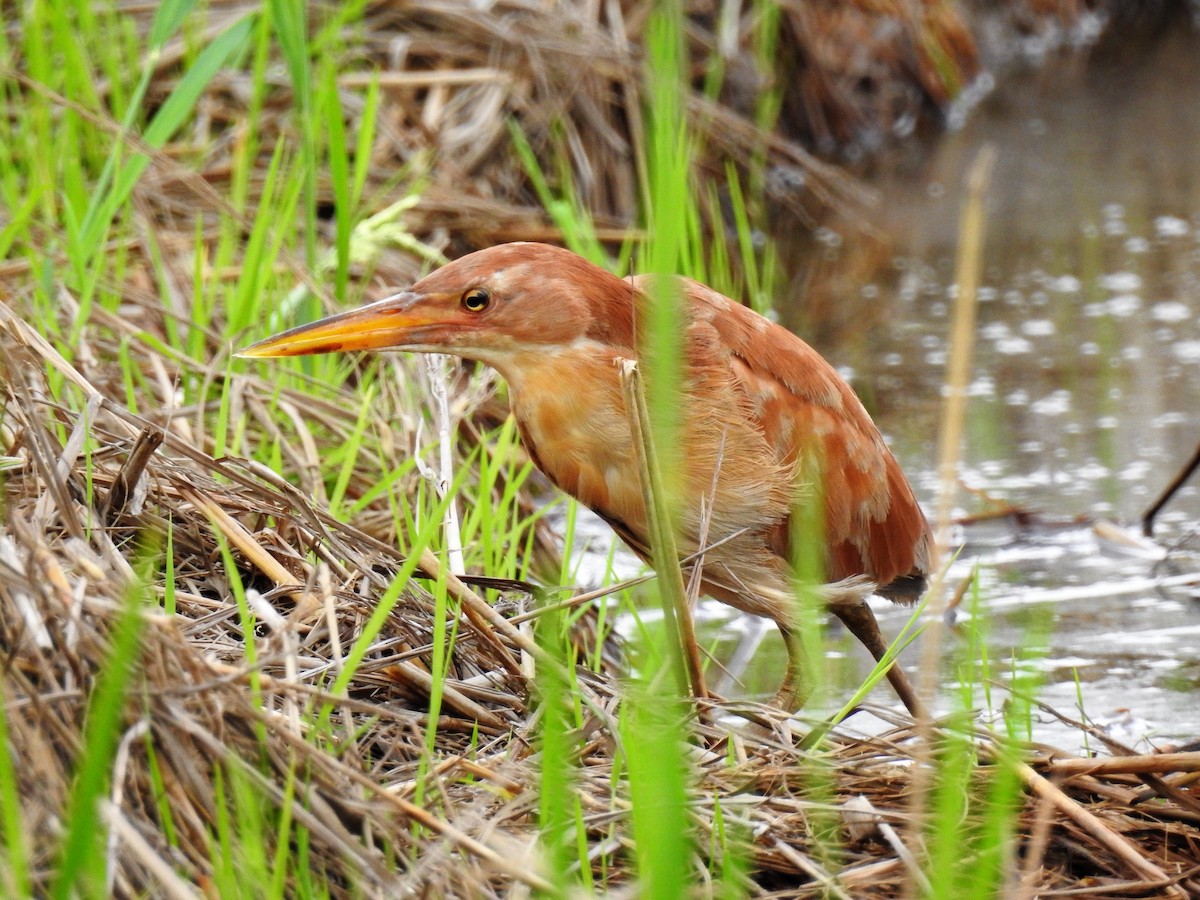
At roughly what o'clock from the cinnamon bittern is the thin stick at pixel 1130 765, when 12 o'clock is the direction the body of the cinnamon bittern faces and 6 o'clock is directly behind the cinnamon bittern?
The thin stick is roughly at 8 o'clock from the cinnamon bittern.

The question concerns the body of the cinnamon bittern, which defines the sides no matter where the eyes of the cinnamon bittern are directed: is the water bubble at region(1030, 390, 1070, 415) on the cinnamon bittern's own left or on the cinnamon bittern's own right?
on the cinnamon bittern's own right

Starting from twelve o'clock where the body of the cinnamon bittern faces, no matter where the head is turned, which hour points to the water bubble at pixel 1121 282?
The water bubble is roughly at 4 o'clock from the cinnamon bittern.

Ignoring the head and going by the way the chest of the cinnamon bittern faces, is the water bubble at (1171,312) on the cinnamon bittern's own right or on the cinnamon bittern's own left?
on the cinnamon bittern's own right

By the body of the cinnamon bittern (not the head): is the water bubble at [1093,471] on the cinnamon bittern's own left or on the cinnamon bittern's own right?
on the cinnamon bittern's own right

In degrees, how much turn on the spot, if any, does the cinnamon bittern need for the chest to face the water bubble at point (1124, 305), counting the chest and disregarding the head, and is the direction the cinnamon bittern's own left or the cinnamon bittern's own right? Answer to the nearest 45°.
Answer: approximately 135° to the cinnamon bittern's own right

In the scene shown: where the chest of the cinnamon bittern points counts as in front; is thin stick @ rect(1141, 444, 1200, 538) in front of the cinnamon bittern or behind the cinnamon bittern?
behind

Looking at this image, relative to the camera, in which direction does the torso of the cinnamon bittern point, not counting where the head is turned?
to the viewer's left

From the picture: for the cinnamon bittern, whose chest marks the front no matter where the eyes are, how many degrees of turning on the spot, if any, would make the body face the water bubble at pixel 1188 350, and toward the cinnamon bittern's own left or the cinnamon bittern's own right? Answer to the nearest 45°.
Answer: approximately 135° to the cinnamon bittern's own right
